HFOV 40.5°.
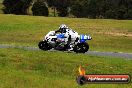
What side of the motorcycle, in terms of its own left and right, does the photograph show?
left

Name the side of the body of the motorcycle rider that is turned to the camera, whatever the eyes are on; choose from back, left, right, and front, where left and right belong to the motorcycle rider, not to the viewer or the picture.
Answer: left
